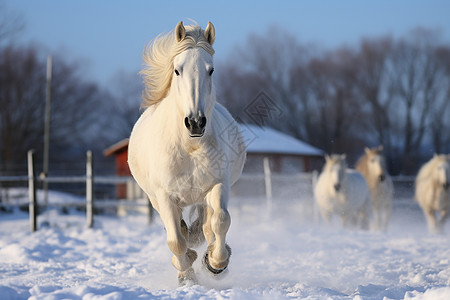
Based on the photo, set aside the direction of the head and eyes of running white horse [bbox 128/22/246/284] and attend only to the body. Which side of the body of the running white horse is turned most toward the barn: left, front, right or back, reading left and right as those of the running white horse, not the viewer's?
back

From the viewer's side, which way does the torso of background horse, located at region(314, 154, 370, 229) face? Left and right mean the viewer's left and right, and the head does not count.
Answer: facing the viewer and to the left of the viewer

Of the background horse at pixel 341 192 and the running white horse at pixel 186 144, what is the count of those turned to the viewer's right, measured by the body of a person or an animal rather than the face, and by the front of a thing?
0

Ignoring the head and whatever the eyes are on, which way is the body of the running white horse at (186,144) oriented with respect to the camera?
toward the camera

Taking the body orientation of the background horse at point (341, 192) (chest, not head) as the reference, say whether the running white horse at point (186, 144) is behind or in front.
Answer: in front

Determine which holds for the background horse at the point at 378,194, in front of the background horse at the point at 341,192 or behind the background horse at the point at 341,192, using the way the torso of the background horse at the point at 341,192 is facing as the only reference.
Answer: behind

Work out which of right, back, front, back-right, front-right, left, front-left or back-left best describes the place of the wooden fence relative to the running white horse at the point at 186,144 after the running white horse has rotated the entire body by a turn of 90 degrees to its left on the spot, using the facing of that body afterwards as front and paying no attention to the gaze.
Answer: left
